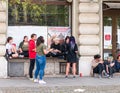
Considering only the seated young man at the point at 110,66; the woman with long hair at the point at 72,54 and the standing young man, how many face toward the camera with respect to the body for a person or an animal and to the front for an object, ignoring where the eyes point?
1

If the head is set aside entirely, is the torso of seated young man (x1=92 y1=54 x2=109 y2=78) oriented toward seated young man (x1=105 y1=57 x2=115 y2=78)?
yes

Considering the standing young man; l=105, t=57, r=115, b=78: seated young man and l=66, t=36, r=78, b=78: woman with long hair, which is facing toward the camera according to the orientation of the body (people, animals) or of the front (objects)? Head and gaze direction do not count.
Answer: the seated young man

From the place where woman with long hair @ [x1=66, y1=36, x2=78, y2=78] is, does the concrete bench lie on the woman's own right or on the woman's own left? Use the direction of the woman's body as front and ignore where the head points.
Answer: on the woman's own left

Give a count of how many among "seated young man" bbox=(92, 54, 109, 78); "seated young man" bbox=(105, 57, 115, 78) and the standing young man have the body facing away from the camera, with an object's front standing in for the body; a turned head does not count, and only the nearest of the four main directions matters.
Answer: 0

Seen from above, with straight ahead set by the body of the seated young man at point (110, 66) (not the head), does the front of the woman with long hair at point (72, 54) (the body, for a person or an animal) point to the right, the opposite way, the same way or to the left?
the opposite way

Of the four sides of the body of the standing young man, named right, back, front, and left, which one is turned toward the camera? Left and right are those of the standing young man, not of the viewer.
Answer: right

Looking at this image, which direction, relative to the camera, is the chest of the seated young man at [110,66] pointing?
toward the camera

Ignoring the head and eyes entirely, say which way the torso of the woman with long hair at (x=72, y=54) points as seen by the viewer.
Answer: away from the camera

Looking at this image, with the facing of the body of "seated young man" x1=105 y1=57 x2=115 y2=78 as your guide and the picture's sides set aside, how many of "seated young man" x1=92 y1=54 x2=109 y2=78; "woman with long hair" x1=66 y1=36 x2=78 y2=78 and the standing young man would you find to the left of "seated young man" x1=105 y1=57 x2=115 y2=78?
0

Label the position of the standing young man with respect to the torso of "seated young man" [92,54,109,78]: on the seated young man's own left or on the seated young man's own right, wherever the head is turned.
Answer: on the seated young man's own right

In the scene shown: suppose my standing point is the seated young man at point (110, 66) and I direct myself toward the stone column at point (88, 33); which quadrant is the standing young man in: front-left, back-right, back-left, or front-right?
front-left
